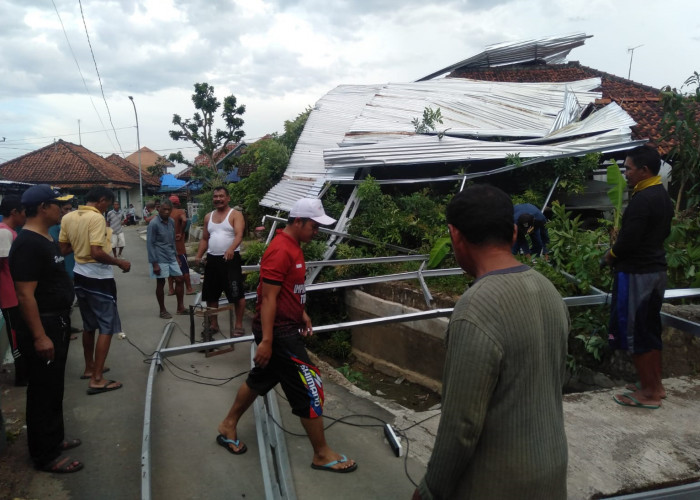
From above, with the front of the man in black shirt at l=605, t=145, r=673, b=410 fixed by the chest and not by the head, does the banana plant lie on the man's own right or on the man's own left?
on the man's own right

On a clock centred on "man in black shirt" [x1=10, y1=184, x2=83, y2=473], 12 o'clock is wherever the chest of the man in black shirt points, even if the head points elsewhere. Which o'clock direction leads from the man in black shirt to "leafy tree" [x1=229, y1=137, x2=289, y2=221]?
The leafy tree is roughly at 10 o'clock from the man in black shirt.

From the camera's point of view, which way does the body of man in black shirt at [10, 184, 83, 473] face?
to the viewer's right

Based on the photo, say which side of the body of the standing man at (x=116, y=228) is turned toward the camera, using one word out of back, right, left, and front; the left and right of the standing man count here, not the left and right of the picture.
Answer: front

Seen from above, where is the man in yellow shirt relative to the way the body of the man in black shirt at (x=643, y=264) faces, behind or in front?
in front

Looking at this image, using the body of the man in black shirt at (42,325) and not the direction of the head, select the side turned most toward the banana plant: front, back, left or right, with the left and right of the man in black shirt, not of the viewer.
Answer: front

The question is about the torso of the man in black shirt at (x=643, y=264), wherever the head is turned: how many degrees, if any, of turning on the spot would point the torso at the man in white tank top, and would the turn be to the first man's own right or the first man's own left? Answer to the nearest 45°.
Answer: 0° — they already face them

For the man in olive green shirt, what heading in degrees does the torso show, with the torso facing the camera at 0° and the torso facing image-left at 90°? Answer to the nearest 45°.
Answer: approximately 135°

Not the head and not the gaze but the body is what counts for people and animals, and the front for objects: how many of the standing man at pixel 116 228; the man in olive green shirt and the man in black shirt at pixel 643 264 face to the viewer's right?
0

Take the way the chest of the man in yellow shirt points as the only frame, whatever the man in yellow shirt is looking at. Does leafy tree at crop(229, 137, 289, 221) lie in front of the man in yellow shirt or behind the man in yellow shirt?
in front

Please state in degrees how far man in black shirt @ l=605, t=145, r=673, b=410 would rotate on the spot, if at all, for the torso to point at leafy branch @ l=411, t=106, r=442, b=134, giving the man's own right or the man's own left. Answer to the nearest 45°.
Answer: approximately 45° to the man's own right

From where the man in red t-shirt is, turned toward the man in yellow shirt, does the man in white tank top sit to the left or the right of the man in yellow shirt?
right
